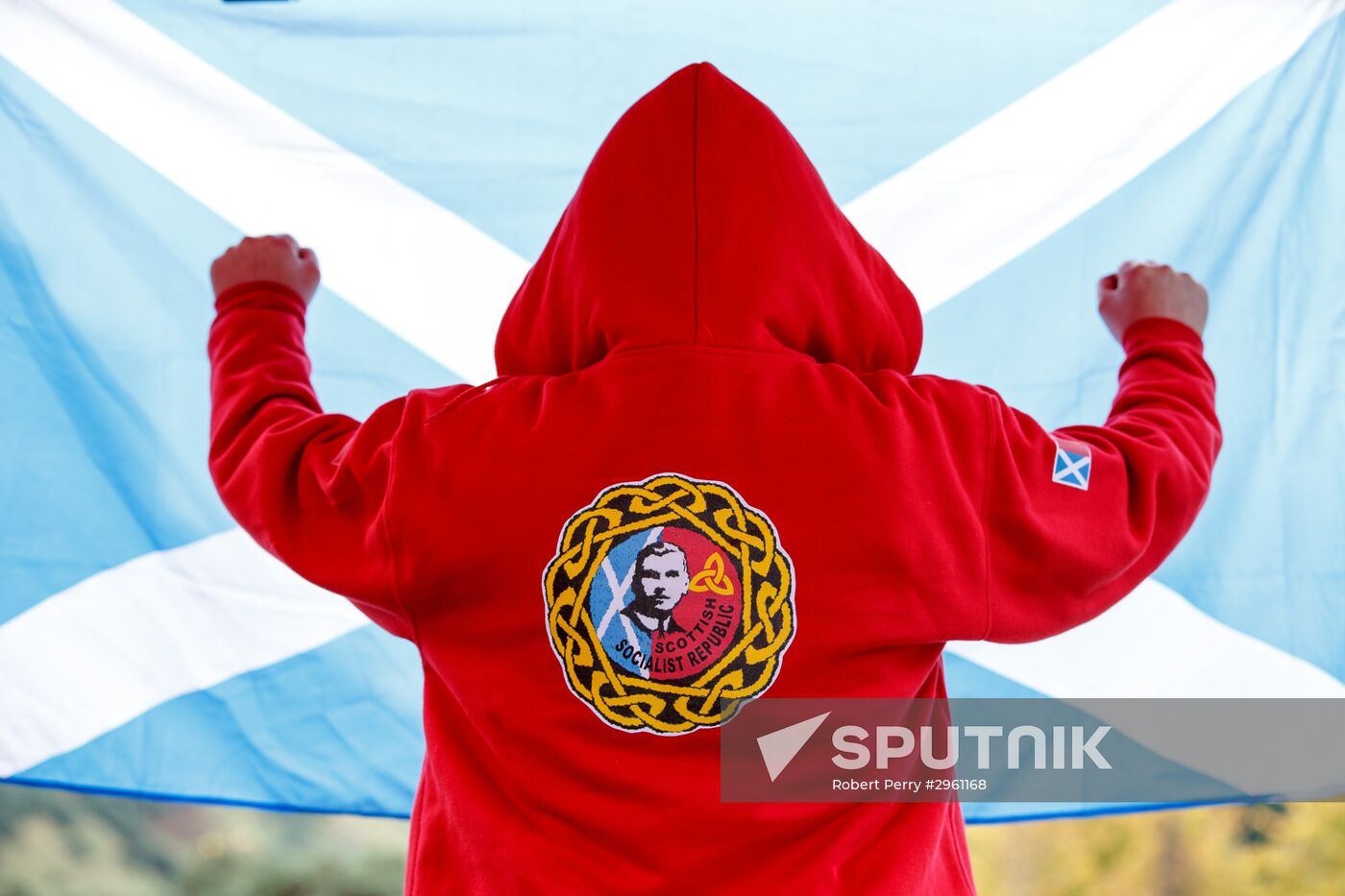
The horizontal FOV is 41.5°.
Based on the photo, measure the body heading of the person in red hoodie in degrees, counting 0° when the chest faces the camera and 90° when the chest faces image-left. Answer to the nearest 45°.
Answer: approximately 180°
